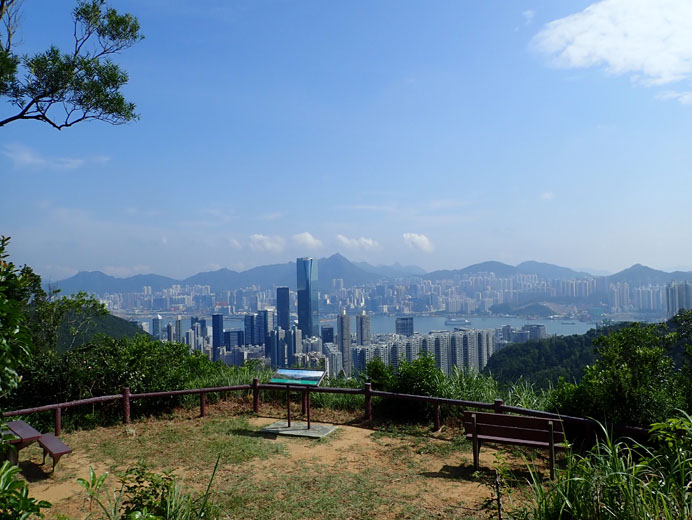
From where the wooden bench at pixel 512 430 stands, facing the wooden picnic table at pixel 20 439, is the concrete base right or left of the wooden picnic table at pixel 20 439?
right

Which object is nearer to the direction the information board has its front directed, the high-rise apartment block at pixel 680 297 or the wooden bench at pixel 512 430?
the wooden bench

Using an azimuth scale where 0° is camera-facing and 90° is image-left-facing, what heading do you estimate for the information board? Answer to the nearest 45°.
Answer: approximately 0°

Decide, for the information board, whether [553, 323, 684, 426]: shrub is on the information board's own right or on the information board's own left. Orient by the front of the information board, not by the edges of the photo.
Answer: on the information board's own left

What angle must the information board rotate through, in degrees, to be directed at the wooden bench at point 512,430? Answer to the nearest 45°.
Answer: approximately 45° to its left

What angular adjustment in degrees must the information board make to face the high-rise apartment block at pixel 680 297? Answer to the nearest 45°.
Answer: approximately 135° to its left
